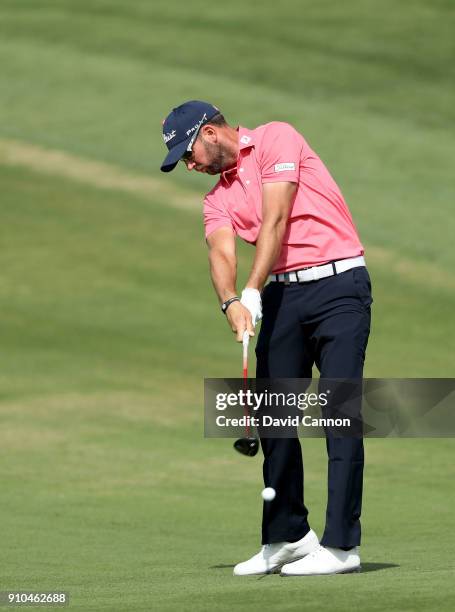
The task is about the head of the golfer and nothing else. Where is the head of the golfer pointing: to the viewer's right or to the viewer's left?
to the viewer's left
